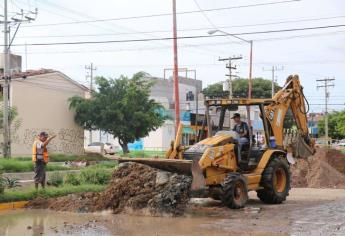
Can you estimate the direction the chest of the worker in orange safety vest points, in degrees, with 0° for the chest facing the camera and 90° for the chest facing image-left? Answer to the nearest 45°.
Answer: approximately 315°

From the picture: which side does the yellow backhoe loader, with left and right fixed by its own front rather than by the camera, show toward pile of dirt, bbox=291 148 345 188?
back

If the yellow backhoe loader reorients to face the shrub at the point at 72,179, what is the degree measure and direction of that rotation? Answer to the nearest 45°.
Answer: approximately 45° to its right

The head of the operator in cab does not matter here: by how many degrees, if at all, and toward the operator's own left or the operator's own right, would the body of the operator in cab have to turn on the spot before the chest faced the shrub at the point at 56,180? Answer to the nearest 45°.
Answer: approximately 45° to the operator's own right

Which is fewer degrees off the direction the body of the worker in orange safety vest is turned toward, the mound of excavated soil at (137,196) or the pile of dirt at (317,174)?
the mound of excavated soil

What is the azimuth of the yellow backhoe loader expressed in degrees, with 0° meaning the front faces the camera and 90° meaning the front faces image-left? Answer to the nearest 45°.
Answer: approximately 45°

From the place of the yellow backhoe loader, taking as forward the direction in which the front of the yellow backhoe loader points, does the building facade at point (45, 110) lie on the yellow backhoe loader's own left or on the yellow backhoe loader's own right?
on the yellow backhoe loader's own right

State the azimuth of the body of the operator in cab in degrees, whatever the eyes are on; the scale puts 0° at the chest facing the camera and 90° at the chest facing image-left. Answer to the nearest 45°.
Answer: approximately 45°
